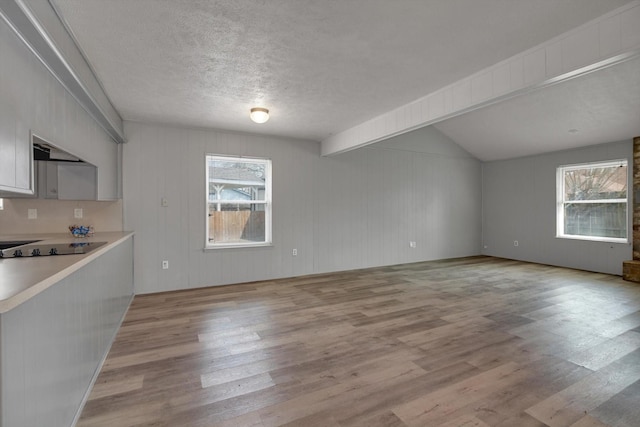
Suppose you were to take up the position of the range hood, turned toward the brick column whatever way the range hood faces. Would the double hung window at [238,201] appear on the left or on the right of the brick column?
left

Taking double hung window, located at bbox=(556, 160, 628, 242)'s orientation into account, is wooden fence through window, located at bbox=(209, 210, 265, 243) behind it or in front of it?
in front

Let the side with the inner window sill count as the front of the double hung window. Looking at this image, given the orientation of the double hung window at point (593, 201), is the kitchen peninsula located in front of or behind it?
in front

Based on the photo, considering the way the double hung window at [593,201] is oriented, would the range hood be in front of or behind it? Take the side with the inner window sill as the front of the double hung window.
in front

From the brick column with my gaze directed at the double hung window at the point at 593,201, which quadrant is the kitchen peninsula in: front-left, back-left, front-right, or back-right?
back-left

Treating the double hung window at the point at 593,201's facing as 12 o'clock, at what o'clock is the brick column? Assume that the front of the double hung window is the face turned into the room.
The brick column is roughly at 9 o'clock from the double hung window.

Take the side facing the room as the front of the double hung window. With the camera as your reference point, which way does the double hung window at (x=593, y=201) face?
facing the viewer and to the left of the viewer
